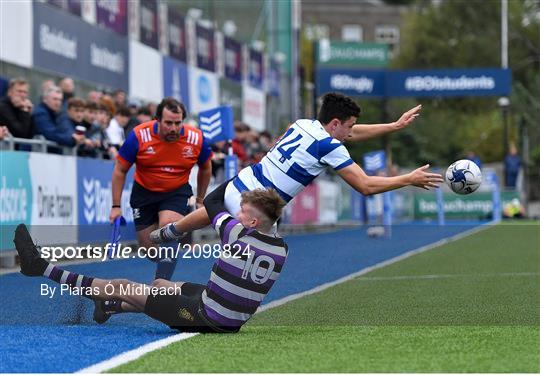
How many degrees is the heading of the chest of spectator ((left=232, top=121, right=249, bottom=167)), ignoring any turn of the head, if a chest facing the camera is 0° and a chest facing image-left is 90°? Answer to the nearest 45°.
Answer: approximately 315°

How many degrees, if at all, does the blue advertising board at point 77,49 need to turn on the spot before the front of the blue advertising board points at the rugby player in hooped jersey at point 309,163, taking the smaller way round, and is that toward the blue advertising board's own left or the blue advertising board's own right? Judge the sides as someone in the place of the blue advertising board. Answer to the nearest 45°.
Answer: approximately 45° to the blue advertising board's own right

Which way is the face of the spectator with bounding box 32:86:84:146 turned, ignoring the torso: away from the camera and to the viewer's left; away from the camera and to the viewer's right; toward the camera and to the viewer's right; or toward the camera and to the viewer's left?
toward the camera and to the viewer's right

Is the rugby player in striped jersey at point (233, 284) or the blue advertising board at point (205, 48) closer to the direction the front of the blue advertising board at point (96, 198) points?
the rugby player in striped jersey

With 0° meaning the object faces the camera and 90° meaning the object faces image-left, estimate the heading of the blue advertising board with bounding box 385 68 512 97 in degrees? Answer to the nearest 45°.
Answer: approximately 0°

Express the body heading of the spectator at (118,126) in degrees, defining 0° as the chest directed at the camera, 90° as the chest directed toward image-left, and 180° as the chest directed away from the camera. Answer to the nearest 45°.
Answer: approximately 315°

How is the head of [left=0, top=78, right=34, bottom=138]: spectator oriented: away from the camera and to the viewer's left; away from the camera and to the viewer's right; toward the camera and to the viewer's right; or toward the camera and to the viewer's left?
toward the camera and to the viewer's right

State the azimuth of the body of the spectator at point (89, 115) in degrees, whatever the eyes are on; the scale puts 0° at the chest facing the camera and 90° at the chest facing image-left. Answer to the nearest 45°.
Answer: approximately 315°

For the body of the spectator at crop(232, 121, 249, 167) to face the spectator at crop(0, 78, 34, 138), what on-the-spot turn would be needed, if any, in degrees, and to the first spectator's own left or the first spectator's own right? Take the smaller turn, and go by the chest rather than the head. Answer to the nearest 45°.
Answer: approximately 90° to the first spectator's own right

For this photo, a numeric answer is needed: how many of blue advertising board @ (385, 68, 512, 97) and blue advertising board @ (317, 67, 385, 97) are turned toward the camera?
2

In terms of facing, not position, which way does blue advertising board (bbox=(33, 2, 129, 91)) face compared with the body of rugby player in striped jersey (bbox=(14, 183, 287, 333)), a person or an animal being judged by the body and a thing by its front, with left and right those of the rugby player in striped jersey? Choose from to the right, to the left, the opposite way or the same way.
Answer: the opposite way
